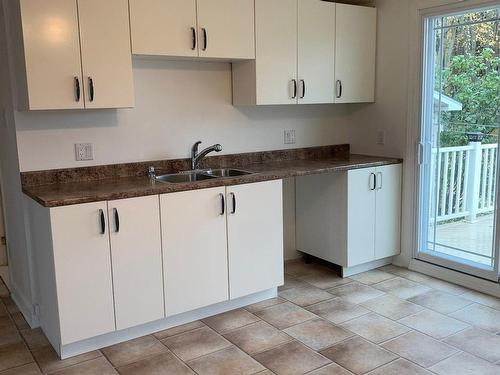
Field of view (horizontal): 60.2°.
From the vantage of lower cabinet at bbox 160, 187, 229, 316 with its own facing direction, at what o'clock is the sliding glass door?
The sliding glass door is roughly at 10 o'clock from the lower cabinet.

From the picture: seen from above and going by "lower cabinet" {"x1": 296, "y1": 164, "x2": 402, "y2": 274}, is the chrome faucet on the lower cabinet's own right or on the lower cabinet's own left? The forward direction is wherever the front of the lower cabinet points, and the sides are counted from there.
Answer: on the lower cabinet's own right

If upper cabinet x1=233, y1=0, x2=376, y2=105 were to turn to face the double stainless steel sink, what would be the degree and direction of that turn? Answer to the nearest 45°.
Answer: approximately 90° to its right

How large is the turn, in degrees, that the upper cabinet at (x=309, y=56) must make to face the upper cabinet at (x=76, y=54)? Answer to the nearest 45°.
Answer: approximately 90° to its right

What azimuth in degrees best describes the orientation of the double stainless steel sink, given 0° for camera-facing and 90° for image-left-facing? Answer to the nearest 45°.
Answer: approximately 315°

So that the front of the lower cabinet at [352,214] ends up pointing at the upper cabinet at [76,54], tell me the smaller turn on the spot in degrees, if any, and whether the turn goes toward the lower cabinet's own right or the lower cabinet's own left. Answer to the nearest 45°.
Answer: approximately 90° to the lower cabinet's own right

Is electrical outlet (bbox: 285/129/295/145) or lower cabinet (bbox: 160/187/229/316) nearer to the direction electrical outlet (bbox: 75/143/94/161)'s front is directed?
the lower cabinet
